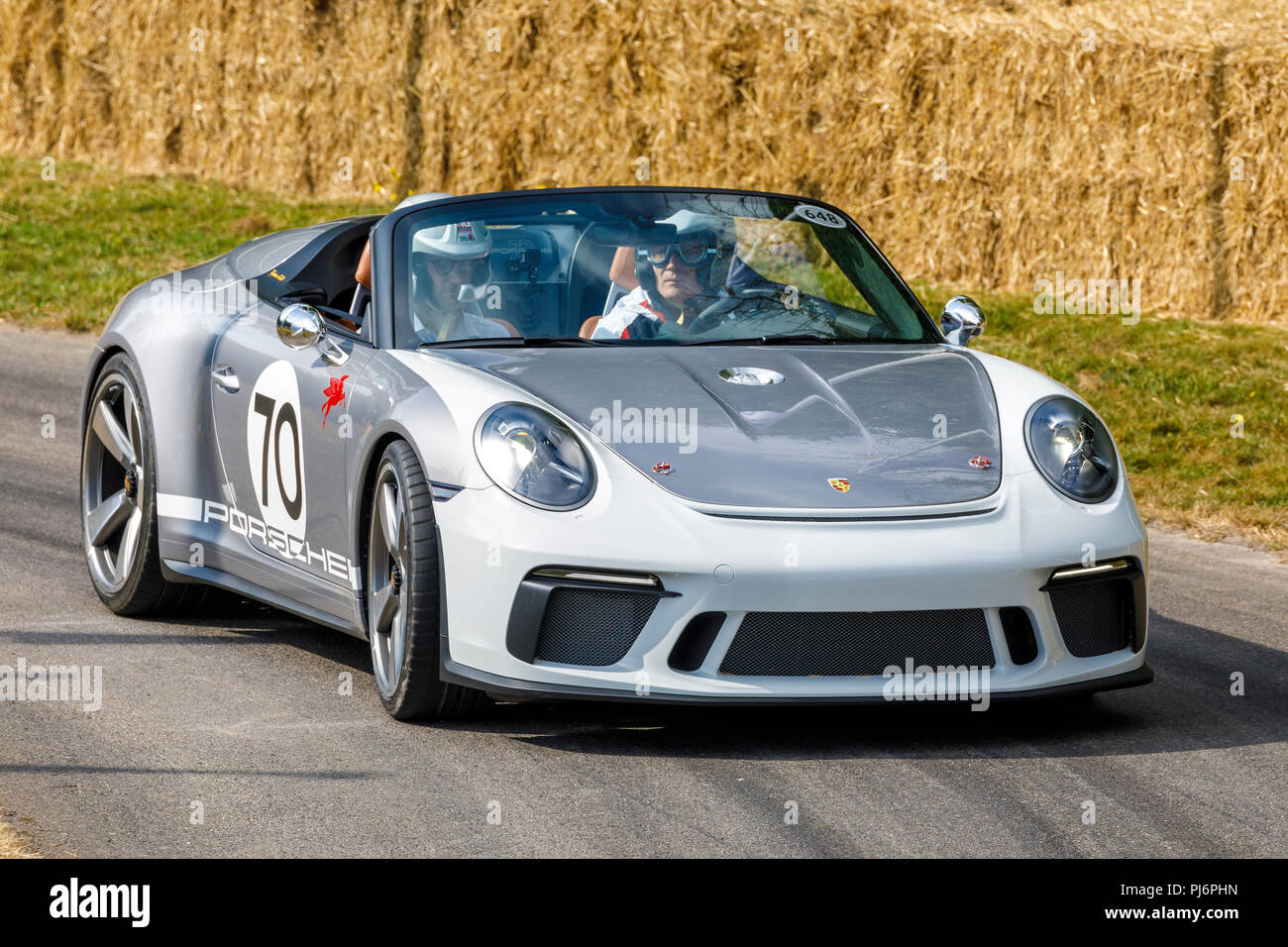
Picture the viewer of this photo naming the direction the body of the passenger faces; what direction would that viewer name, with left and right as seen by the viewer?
facing the viewer and to the right of the viewer

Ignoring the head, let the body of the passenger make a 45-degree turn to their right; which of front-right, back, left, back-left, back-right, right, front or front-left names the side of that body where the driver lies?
left

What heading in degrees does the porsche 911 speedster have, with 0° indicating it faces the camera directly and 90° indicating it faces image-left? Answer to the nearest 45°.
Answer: approximately 315°

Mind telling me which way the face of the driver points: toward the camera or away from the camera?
toward the camera
